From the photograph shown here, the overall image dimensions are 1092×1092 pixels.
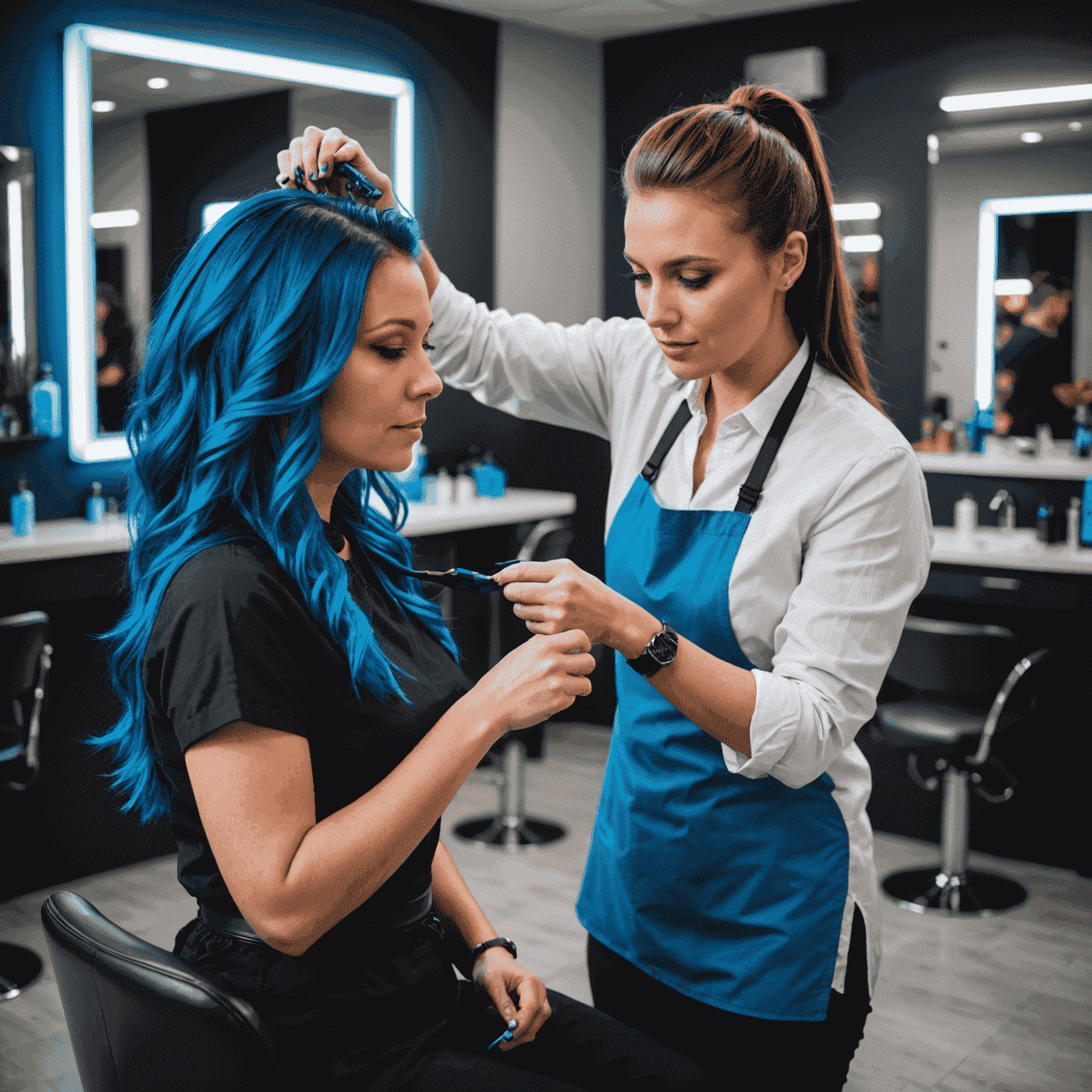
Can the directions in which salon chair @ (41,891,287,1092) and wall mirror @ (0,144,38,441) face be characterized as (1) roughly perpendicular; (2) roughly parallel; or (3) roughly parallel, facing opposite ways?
roughly perpendicular

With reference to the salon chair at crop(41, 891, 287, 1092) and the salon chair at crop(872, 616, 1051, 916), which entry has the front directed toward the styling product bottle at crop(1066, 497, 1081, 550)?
the salon chair at crop(41, 891, 287, 1092)

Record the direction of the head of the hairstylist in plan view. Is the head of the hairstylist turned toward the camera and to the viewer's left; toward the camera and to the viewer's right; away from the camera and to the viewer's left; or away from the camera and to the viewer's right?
toward the camera and to the viewer's left

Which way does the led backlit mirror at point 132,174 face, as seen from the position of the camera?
facing the viewer and to the right of the viewer

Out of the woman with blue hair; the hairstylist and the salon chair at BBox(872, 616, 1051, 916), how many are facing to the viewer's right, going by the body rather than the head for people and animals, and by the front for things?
1

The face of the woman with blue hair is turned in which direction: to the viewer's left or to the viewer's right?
to the viewer's right

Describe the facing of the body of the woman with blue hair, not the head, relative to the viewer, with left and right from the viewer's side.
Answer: facing to the right of the viewer

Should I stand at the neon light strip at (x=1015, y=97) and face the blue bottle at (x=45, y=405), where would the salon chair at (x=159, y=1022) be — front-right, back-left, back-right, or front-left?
front-left

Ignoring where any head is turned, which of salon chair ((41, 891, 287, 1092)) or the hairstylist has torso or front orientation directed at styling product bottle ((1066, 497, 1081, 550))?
the salon chair

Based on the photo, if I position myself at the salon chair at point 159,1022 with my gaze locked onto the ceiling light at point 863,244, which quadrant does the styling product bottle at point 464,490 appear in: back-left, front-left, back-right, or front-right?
front-left

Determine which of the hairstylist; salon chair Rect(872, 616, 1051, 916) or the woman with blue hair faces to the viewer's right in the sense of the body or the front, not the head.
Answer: the woman with blue hair

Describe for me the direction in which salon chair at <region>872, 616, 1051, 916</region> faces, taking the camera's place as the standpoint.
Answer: facing the viewer and to the left of the viewer

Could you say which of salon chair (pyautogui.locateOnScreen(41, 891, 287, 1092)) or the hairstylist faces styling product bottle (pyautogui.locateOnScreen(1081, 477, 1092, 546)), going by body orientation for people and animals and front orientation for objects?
the salon chair

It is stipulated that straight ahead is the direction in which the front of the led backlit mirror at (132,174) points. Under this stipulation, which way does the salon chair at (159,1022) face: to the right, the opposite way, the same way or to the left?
to the left

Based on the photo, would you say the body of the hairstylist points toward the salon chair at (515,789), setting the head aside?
no

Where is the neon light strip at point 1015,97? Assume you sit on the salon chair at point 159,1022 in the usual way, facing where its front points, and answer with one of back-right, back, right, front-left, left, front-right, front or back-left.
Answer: front
